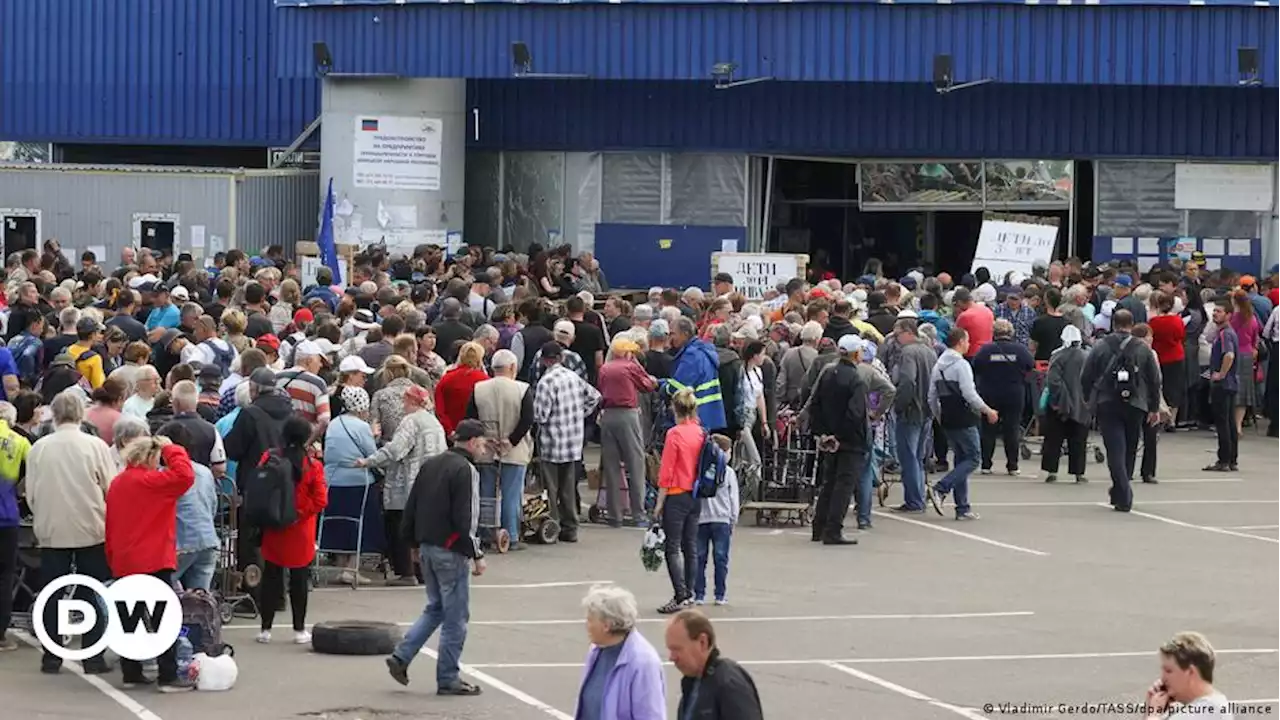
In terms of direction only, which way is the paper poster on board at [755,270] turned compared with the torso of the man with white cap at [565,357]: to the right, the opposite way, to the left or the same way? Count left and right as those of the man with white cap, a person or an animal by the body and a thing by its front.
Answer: the opposite way

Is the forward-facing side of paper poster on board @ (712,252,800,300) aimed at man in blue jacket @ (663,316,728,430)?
yes

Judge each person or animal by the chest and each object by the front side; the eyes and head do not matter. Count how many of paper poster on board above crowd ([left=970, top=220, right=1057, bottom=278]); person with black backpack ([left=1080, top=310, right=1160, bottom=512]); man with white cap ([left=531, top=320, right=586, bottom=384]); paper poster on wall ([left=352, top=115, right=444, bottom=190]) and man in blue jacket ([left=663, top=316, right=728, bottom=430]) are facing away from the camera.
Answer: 2

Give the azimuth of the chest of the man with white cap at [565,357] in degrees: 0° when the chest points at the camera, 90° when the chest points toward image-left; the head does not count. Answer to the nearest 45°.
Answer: approximately 180°

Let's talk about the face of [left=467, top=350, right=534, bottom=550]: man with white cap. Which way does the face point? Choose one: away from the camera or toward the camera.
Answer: away from the camera

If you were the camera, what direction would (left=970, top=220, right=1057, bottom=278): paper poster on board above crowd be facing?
facing the viewer

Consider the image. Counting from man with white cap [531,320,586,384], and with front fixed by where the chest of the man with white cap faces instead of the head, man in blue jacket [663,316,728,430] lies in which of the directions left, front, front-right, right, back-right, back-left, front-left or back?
right

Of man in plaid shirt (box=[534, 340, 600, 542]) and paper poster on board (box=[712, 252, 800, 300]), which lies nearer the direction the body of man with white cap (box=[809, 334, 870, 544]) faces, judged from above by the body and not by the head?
the paper poster on board

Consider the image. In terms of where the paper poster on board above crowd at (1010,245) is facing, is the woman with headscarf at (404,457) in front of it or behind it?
in front

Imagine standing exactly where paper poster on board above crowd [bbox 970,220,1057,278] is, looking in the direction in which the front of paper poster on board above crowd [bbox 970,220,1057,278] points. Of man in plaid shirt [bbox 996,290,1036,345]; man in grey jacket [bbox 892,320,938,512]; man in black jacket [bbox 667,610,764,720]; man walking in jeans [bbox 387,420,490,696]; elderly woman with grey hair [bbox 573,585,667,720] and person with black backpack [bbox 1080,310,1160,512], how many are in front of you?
6

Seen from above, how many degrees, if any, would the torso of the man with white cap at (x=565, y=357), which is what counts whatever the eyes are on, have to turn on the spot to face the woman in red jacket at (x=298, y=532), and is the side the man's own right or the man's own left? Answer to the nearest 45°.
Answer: approximately 180°

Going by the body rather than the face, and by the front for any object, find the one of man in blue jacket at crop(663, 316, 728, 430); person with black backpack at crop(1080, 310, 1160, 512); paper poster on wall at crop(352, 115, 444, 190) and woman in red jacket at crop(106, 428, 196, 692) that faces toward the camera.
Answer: the paper poster on wall

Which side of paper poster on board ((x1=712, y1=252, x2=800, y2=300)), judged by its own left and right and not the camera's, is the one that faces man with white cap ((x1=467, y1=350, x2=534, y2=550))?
front

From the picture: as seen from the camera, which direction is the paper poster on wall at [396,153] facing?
toward the camera

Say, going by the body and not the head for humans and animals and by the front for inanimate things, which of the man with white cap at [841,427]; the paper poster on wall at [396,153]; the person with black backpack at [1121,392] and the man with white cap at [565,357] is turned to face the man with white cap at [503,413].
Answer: the paper poster on wall
